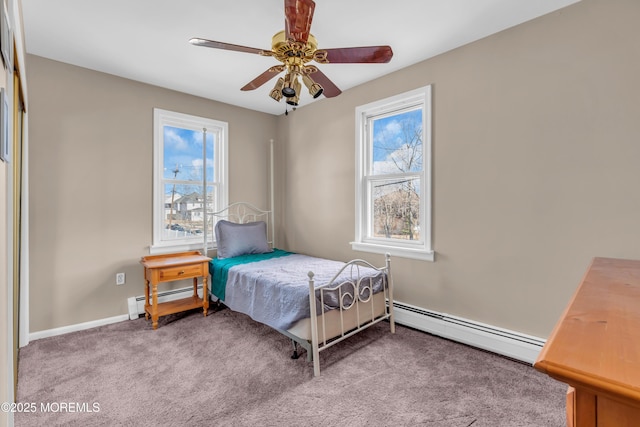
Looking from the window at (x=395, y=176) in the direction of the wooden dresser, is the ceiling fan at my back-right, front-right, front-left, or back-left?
front-right

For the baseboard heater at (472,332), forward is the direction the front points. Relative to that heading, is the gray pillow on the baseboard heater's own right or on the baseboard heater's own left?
on the baseboard heater's own right

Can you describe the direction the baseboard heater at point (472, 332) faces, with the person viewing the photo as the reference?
facing the viewer and to the left of the viewer

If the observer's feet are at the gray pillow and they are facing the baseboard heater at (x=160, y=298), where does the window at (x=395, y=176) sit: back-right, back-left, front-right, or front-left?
back-left

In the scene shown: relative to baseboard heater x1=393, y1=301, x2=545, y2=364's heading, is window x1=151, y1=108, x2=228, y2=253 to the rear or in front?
in front

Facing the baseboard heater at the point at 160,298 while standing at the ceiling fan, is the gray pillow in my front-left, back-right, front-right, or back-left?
front-right

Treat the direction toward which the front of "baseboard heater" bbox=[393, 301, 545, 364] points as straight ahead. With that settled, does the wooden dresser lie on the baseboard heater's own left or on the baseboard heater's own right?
on the baseboard heater's own left

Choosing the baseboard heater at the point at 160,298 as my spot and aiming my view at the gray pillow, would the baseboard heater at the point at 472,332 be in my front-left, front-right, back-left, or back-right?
front-right

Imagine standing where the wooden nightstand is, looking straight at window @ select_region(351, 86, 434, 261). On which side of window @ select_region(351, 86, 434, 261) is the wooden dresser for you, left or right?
right

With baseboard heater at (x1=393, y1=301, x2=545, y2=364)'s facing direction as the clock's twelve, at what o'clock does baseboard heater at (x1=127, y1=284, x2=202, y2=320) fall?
baseboard heater at (x1=127, y1=284, x2=202, y2=320) is roughly at 1 o'clock from baseboard heater at (x1=393, y1=301, x2=545, y2=364).

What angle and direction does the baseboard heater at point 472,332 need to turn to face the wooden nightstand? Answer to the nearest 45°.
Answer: approximately 45° to its right
